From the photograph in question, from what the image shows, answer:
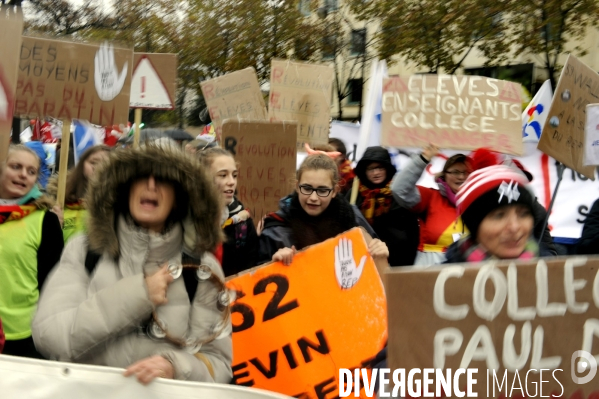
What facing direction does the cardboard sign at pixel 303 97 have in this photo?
toward the camera

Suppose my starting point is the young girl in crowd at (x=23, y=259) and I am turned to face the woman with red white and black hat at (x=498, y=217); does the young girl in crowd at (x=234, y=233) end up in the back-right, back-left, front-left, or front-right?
front-left

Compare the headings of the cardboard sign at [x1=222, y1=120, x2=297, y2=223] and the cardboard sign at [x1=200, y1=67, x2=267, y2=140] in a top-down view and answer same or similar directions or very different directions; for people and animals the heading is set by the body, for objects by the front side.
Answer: same or similar directions

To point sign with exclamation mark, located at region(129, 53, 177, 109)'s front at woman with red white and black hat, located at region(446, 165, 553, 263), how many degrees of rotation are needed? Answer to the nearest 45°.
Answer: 0° — it already faces them

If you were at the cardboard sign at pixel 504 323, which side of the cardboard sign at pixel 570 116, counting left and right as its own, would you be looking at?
front

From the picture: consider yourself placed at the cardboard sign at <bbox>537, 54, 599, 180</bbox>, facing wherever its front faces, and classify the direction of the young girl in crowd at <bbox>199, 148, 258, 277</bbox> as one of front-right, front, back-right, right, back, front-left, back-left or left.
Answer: front-right

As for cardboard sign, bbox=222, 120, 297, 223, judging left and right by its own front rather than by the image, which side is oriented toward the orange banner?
front

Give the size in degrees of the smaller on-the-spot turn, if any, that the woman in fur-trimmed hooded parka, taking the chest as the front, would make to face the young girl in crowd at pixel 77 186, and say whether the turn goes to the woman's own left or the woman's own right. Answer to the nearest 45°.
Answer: approximately 180°

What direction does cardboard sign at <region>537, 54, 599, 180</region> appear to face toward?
toward the camera

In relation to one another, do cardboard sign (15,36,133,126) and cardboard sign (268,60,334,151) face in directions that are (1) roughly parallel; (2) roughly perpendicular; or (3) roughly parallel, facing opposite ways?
roughly parallel

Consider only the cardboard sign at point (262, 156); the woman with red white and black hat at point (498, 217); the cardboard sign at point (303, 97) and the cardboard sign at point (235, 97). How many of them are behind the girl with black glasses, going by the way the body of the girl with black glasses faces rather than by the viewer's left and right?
3

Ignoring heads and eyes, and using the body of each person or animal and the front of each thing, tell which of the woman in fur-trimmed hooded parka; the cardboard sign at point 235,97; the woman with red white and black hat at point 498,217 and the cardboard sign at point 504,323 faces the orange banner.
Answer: the cardboard sign at point 235,97
